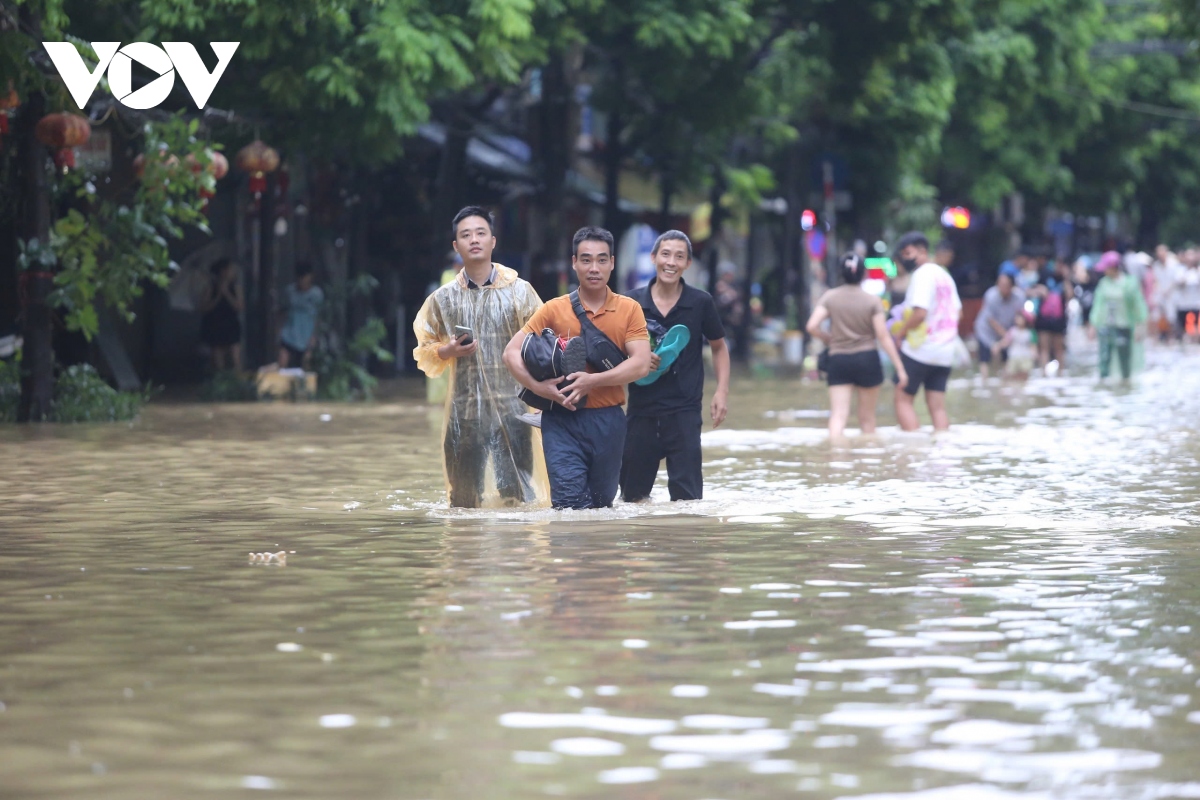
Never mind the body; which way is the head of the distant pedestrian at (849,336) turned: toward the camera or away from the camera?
away from the camera

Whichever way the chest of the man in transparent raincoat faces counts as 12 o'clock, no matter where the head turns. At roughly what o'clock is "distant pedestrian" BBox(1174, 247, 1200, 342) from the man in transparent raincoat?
The distant pedestrian is roughly at 7 o'clock from the man in transparent raincoat.

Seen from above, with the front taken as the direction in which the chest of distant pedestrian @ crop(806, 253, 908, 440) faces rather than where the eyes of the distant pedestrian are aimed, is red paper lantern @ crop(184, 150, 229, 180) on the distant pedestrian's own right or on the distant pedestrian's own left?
on the distant pedestrian's own left

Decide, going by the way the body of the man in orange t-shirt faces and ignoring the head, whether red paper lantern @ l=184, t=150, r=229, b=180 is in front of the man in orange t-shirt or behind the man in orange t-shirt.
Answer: behind

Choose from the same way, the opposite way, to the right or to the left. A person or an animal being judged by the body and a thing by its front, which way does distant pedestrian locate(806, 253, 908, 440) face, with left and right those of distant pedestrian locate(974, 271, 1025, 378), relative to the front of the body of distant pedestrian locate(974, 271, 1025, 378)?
the opposite way

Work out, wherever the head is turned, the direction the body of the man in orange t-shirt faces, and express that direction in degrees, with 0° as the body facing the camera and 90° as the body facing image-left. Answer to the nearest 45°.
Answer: approximately 0°
